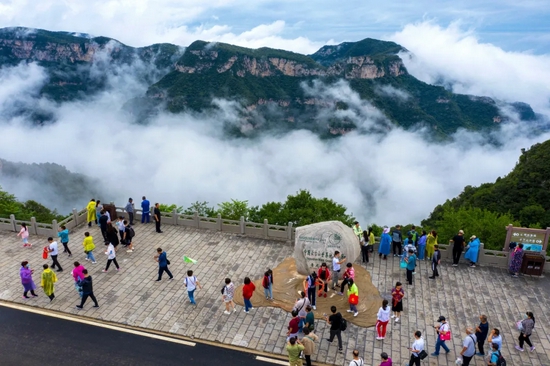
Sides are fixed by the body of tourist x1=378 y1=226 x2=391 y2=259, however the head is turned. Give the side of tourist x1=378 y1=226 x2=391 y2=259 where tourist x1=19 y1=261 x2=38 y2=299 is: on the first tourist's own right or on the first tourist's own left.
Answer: on the first tourist's own left

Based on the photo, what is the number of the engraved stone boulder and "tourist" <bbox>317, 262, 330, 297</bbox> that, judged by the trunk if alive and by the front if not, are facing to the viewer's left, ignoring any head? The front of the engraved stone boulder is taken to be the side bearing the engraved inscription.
0

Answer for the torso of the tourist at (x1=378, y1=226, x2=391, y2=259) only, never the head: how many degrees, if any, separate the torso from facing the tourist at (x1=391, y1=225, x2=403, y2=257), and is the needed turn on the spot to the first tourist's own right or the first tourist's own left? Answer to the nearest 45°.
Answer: approximately 45° to the first tourist's own right

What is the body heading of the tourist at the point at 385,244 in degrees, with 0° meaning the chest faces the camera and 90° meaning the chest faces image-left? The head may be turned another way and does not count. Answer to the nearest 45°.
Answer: approximately 180°

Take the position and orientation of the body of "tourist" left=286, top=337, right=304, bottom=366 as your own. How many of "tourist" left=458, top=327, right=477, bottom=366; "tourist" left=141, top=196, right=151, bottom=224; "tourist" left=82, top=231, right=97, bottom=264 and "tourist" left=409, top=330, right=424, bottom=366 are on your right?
2

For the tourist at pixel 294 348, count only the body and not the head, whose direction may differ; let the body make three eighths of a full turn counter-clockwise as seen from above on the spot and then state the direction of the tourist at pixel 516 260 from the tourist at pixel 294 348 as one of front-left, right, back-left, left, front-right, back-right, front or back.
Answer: back

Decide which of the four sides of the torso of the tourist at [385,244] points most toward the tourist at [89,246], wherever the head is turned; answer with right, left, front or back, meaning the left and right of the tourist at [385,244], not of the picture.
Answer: left

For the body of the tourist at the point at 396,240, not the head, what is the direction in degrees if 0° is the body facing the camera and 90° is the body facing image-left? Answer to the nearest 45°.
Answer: approximately 180°
